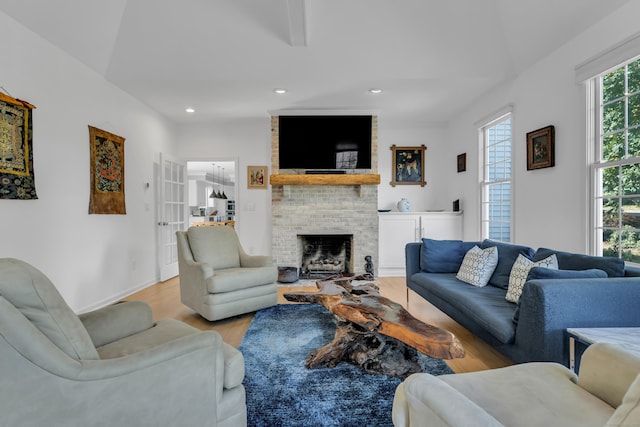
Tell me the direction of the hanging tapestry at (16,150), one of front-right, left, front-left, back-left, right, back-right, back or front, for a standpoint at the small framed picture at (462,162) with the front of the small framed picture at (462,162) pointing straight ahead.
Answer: front

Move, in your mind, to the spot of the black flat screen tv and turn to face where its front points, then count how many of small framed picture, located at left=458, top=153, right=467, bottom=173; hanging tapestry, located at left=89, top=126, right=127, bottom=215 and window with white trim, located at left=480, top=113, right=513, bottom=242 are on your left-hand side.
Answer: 2

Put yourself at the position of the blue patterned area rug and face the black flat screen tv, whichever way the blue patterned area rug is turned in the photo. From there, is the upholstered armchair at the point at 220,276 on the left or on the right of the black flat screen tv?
left

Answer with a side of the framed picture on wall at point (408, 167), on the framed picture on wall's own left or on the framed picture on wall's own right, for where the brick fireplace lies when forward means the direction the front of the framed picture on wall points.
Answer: on the framed picture on wall's own right

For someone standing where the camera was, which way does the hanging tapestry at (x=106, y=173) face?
facing the viewer and to the right of the viewer

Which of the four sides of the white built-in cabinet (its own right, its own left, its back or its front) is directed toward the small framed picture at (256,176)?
right

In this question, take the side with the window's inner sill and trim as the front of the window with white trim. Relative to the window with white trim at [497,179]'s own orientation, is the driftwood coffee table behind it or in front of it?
in front

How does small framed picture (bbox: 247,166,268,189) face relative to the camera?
toward the camera

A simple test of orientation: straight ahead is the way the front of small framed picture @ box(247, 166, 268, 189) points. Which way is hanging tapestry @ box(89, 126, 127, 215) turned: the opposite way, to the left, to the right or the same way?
to the left

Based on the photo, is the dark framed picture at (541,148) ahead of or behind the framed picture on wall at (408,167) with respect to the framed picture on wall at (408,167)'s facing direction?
ahead

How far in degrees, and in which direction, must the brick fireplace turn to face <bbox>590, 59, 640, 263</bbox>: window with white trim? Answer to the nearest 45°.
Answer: approximately 45° to its left

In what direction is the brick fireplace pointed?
toward the camera

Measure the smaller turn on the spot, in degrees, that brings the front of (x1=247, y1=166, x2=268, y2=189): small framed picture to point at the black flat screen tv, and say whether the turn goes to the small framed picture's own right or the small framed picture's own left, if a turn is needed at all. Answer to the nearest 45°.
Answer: approximately 45° to the small framed picture's own left
